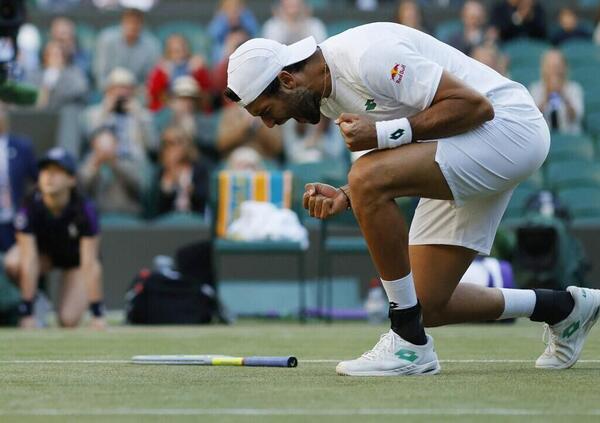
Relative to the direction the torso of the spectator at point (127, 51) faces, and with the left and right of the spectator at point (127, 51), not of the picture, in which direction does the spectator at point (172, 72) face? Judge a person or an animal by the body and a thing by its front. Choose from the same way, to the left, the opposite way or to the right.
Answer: the same way

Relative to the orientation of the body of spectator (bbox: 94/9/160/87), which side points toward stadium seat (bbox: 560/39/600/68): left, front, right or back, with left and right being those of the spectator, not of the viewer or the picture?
left

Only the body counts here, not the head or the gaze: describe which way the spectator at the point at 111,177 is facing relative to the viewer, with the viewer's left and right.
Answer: facing the viewer

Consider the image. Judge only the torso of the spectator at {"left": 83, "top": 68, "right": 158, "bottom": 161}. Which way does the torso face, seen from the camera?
toward the camera

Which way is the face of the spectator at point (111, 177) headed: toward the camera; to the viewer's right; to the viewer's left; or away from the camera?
toward the camera

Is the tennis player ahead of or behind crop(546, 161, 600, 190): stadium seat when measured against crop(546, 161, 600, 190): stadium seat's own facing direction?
ahead

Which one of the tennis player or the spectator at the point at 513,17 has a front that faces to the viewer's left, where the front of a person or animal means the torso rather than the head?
the tennis player

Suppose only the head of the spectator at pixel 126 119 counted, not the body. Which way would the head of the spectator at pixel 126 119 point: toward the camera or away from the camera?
toward the camera

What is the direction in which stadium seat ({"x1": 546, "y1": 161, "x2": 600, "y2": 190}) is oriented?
toward the camera

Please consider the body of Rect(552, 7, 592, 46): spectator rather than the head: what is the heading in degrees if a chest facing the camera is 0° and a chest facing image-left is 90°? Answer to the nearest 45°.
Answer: approximately 0°

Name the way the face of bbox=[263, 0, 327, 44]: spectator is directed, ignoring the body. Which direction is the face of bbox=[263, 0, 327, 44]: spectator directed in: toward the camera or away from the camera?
toward the camera

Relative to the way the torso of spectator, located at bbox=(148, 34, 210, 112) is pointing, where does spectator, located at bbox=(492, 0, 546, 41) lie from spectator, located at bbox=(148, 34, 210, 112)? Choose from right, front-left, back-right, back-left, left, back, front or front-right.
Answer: left

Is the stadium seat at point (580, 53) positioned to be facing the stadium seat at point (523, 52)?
no

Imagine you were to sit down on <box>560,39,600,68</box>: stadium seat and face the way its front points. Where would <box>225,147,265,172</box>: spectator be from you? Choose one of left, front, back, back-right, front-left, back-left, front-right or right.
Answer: front-right

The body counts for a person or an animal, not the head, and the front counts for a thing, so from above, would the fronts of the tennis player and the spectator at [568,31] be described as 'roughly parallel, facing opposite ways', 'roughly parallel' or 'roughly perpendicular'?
roughly perpendicular

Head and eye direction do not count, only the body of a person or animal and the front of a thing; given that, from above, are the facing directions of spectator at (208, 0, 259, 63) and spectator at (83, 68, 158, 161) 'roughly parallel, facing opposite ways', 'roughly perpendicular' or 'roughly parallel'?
roughly parallel

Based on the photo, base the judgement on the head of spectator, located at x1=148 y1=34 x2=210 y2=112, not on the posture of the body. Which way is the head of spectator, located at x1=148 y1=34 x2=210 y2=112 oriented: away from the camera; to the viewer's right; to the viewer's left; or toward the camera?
toward the camera

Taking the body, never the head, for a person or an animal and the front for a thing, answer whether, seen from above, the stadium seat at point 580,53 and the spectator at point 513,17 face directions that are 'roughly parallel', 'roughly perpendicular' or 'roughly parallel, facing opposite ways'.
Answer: roughly parallel

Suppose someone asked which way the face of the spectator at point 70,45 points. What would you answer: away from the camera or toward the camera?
toward the camera

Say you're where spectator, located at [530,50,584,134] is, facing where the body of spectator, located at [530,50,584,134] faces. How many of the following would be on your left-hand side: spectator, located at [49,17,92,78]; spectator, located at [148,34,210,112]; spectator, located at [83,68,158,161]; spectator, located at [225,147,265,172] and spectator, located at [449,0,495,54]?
0
